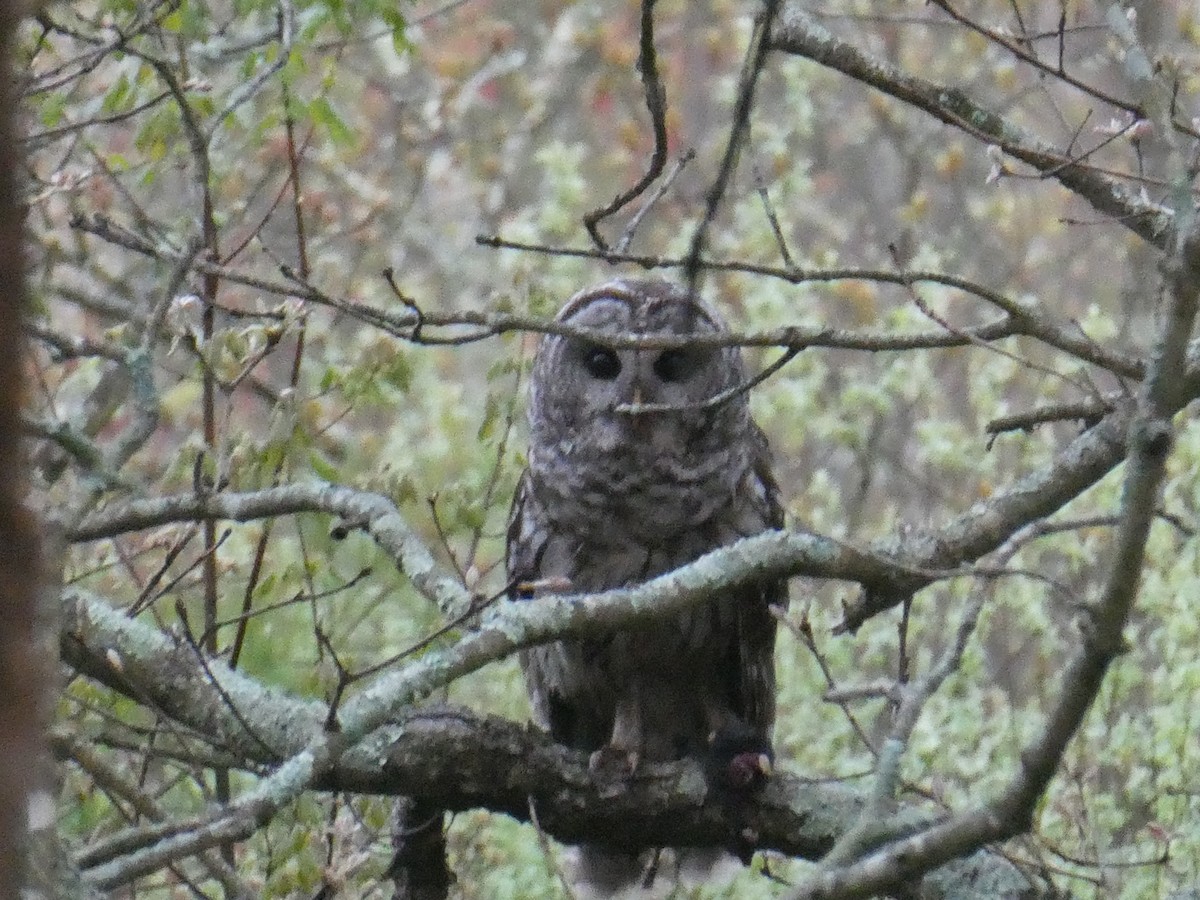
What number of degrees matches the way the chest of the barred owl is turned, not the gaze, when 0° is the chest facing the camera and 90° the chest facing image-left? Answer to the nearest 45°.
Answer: approximately 0°
